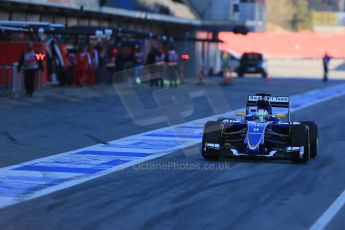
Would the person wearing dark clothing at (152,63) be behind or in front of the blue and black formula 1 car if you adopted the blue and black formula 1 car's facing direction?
behind

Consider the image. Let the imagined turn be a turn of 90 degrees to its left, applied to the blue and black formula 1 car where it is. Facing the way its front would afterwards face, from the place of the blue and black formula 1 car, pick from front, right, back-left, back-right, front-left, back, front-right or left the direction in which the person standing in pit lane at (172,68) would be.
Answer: left

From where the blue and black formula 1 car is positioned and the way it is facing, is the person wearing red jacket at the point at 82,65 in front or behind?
behind

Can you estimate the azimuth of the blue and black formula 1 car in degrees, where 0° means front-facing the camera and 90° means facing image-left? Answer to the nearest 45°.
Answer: approximately 0°

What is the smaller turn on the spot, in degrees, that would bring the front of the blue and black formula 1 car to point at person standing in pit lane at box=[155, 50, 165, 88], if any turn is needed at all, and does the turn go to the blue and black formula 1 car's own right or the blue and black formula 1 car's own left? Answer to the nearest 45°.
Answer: approximately 180°
